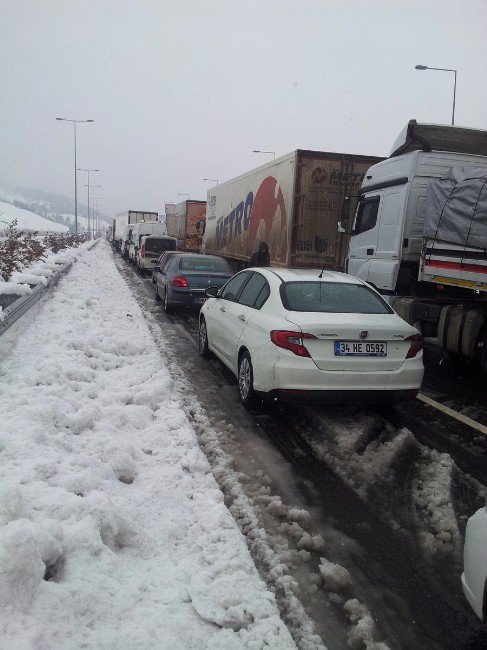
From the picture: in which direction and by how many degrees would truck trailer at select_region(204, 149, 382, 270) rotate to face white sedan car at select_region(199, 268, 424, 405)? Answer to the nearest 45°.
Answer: approximately 135° to its left

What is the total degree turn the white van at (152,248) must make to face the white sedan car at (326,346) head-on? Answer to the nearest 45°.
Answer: approximately 180°

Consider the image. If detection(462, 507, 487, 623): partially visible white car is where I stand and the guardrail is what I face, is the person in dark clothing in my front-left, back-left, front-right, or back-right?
front-right

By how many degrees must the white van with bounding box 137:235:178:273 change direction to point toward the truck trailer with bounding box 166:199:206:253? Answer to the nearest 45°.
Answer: approximately 45° to its right

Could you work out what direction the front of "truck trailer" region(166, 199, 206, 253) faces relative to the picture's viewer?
facing away from the viewer and to the left of the viewer

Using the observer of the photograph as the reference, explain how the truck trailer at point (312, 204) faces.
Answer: facing away from the viewer and to the left of the viewer

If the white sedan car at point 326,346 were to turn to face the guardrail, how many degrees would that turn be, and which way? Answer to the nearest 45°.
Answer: approximately 45° to its left

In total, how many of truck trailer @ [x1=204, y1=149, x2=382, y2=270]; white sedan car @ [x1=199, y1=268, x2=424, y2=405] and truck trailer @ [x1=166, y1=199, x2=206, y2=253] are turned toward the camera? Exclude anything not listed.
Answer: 0

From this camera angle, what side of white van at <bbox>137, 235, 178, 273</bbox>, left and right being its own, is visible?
back

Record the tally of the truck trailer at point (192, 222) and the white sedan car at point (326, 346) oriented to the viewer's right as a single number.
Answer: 0

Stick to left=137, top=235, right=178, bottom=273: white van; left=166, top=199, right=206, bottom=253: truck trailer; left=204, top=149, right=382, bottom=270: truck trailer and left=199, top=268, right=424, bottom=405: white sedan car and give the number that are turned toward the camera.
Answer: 0

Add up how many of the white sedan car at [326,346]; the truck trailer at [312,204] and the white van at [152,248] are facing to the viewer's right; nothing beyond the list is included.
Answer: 0

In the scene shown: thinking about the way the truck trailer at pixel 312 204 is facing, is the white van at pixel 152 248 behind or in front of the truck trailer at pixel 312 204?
in front

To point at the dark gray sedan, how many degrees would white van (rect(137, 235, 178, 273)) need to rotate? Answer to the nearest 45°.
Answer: approximately 180°

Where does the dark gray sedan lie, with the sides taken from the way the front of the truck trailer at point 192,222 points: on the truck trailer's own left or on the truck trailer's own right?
on the truck trailer's own left
